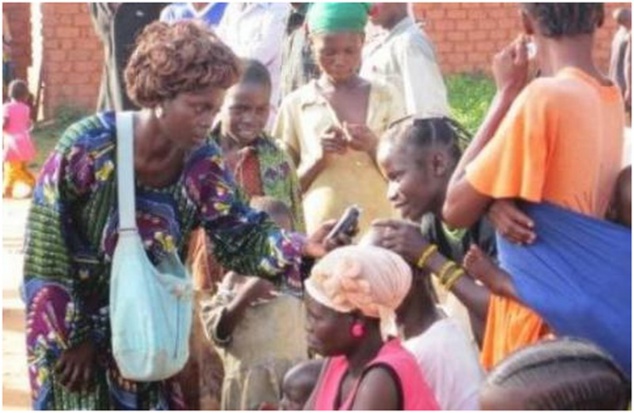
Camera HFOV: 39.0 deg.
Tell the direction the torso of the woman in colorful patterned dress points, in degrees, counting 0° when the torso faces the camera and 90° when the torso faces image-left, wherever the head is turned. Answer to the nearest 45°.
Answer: approximately 315°

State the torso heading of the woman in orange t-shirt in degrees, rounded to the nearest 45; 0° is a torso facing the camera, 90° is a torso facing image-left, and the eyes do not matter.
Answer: approximately 135°

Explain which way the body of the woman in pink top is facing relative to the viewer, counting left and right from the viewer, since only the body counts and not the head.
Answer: facing to the left of the viewer

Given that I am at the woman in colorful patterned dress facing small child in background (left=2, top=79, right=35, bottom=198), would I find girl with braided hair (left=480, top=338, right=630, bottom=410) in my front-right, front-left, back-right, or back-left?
back-right

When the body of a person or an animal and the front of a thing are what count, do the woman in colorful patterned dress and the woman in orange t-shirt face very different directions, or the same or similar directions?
very different directions

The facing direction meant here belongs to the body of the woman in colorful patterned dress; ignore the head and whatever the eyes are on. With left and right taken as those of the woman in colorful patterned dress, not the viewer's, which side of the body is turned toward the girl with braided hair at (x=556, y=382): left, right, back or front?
front
